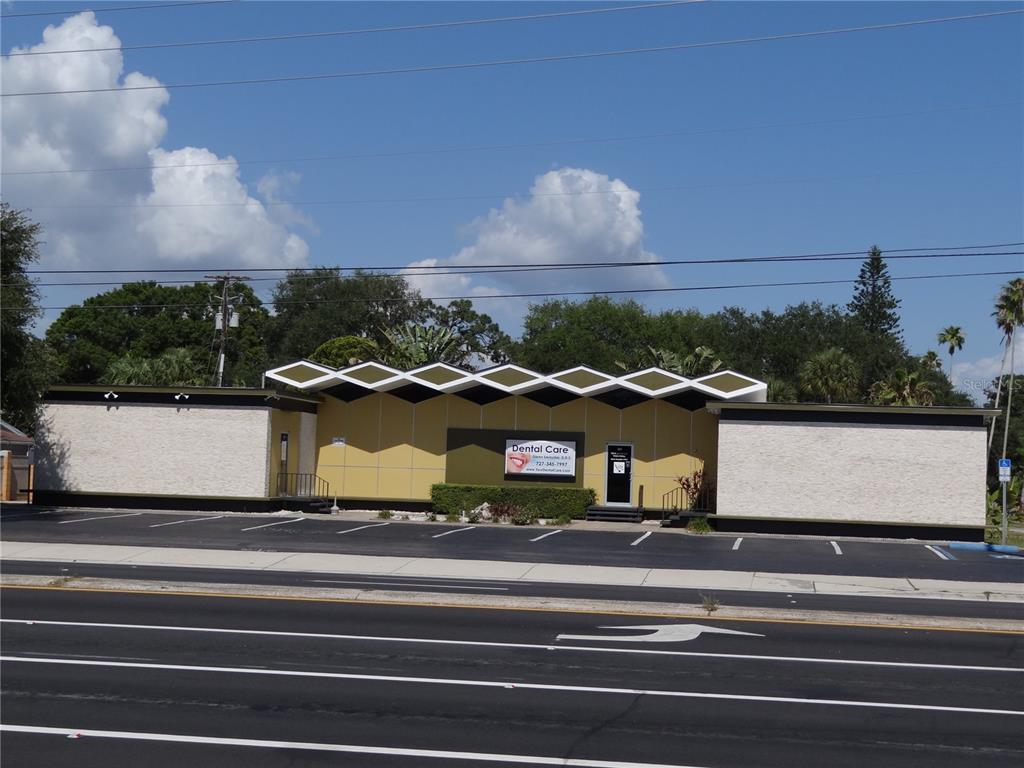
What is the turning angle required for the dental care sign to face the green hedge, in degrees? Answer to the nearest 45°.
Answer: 0° — it already faces it

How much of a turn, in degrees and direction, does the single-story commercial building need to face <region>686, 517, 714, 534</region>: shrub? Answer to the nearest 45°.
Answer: approximately 45° to its left

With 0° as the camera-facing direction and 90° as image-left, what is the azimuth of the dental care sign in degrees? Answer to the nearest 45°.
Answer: approximately 0°

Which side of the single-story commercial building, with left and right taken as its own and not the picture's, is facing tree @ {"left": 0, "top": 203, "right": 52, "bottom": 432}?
right

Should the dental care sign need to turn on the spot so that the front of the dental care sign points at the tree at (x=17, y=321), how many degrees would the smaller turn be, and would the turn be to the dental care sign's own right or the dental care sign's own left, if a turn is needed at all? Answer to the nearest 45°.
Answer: approximately 45° to the dental care sign's own right

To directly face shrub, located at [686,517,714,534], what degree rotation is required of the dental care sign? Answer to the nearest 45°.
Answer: approximately 45° to its left
